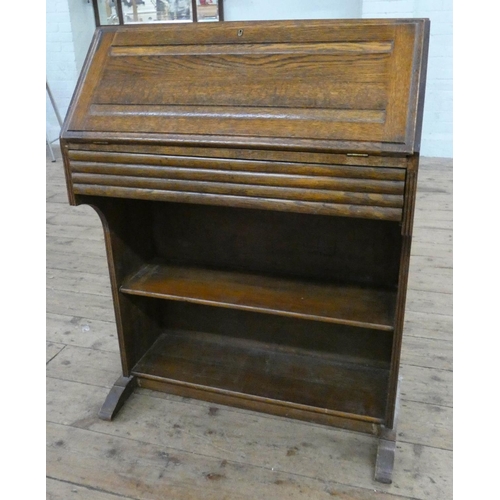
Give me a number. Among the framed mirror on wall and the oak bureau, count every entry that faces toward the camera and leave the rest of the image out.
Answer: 2

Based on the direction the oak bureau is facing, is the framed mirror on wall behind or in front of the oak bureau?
behind

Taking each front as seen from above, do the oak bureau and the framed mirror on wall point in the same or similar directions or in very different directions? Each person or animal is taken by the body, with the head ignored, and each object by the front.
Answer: same or similar directions

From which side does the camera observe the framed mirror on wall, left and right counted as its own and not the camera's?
front

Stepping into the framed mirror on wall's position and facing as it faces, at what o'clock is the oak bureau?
The oak bureau is roughly at 12 o'clock from the framed mirror on wall.

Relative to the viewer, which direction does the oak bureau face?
toward the camera
